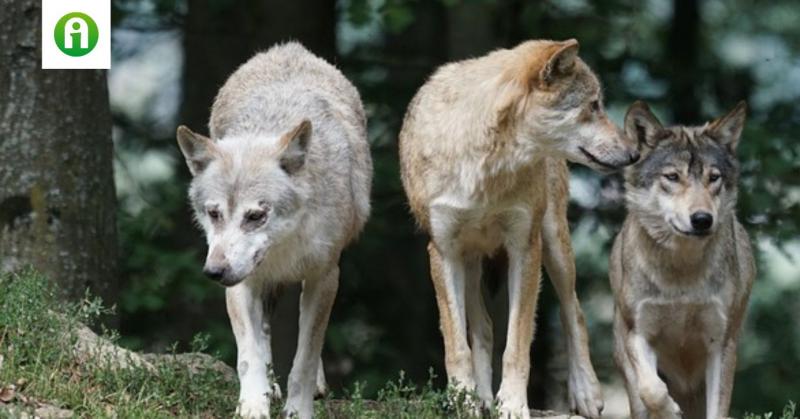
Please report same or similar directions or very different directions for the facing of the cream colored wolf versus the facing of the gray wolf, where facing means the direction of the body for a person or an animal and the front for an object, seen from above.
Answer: same or similar directions

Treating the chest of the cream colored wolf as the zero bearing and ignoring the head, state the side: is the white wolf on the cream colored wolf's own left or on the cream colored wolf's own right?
on the cream colored wolf's own right

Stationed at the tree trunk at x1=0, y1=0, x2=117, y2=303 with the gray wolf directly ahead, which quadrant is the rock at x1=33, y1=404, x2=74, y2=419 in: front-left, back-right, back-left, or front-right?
front-right

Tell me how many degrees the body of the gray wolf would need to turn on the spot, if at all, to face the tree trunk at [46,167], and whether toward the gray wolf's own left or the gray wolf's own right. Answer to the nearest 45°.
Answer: approximately 90° to the gray wolf's own right

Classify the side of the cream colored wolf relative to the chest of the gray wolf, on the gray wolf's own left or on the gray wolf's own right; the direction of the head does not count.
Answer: on the gray wolf's own right

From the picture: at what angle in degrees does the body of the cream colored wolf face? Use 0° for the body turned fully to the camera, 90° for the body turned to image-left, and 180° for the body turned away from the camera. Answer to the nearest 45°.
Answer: approximately 0°

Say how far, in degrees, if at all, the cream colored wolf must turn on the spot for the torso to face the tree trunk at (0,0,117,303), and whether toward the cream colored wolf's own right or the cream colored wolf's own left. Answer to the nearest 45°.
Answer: approximately 90° to the cream colored wolf's own right

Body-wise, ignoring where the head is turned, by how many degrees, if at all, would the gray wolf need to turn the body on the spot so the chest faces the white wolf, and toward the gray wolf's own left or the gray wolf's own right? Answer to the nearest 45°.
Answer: approximately 45° to the gray wolf's own right

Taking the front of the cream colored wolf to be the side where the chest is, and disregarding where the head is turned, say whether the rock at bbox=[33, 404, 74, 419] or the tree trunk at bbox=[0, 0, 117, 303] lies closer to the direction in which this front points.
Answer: the rock

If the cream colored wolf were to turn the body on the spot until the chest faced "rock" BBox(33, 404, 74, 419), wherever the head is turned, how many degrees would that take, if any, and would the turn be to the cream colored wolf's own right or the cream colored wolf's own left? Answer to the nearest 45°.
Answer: approximately 45° to the cream colored wolf's own right

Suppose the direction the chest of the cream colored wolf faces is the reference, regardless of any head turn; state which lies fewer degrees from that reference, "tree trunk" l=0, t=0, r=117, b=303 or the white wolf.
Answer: the white wolf

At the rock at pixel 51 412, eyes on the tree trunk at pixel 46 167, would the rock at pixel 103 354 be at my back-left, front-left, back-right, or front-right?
front-right

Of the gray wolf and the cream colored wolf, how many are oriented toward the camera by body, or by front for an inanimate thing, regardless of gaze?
2

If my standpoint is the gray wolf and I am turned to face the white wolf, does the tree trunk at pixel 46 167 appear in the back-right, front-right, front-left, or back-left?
front-right

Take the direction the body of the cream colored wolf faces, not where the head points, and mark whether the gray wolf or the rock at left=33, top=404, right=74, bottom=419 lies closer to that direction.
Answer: the rock

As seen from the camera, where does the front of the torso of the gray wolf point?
toward the camera
